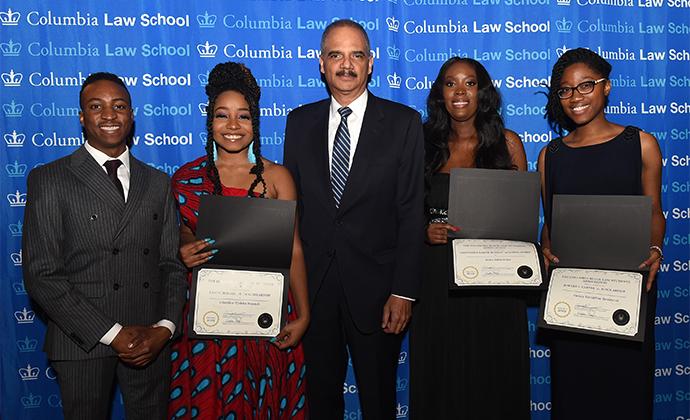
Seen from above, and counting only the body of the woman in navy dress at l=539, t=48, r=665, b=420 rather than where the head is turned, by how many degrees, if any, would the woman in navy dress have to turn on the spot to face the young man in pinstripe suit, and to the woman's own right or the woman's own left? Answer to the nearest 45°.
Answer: approximately 45° to the woman's own right

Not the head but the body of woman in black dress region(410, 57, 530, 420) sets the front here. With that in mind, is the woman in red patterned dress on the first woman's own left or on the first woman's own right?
on the first woman's own right

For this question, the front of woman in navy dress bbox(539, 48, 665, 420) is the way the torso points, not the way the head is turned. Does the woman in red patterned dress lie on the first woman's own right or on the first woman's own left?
on the first woman's own right

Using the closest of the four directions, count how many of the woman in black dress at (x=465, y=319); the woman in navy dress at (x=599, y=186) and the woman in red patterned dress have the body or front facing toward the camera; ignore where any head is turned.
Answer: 3

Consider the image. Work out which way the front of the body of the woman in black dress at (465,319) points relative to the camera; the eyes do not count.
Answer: toward the camera

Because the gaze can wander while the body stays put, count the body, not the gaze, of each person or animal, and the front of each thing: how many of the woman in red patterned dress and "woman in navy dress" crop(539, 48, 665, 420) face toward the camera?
2

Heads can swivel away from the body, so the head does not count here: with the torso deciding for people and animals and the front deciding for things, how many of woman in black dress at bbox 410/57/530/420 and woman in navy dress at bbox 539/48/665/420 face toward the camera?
2

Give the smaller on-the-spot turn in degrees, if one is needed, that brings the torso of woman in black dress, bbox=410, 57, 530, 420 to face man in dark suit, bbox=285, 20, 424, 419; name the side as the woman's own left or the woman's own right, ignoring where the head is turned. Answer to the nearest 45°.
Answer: approximately 45° to the woman's own right

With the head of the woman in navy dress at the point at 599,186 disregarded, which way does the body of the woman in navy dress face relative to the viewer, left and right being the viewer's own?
facing the viewer

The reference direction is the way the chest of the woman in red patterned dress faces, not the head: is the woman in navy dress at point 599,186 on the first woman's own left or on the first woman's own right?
on the first woman's own left

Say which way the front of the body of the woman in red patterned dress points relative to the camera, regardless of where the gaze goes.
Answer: toward the camera

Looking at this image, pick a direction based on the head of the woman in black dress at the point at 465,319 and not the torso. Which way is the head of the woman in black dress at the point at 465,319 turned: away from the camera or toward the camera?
toward the camera

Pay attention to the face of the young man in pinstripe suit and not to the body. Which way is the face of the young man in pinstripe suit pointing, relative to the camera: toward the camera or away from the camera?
toward the camera
